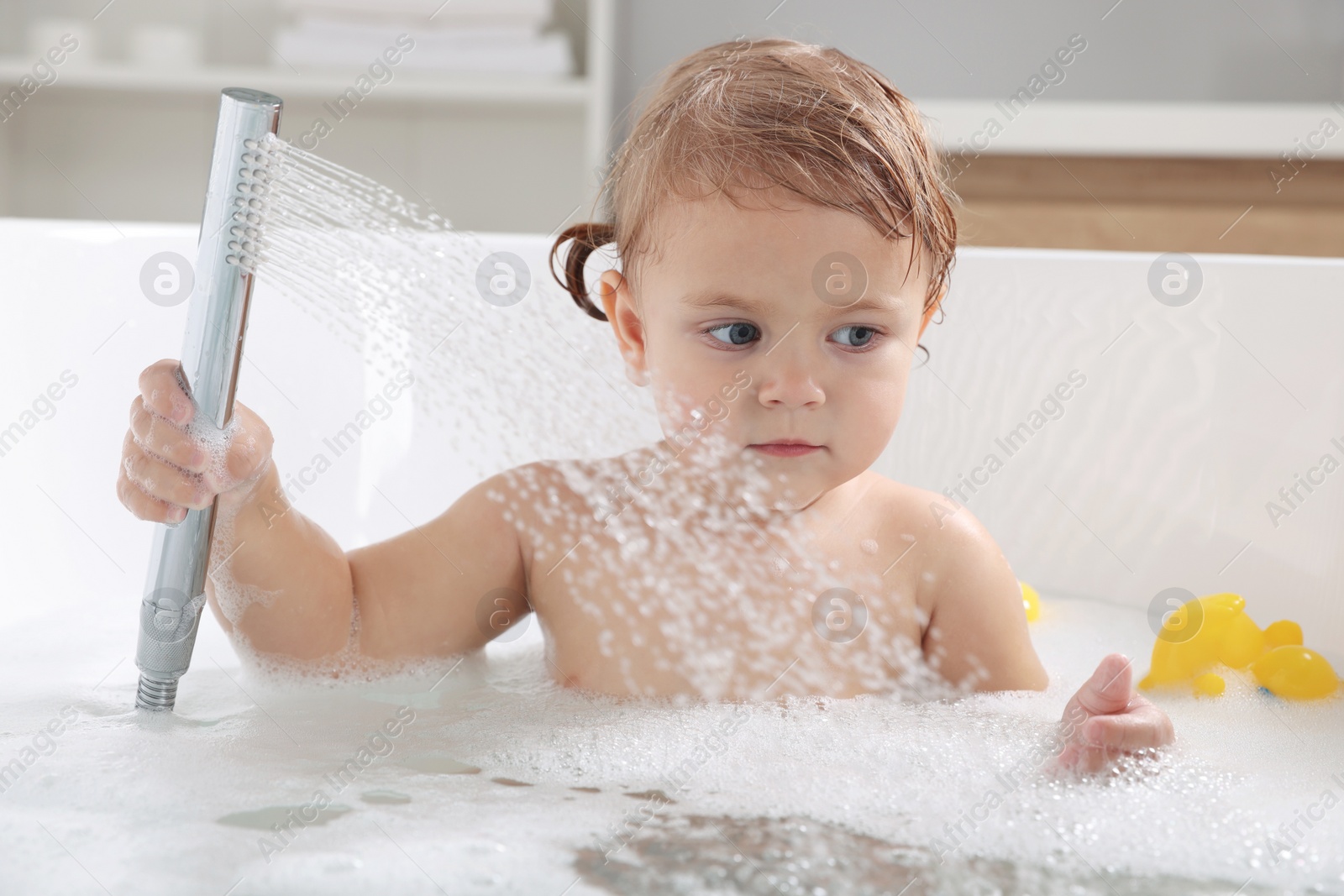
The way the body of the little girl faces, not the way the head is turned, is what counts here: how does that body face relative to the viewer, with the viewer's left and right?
facing the viewer

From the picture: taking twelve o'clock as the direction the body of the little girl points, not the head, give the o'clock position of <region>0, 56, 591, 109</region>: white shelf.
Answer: The white shelf is roughly at 5 o'clock from the little girl.

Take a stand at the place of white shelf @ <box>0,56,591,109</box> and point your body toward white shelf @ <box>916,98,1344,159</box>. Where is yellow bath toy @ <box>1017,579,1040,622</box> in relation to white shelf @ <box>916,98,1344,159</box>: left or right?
right

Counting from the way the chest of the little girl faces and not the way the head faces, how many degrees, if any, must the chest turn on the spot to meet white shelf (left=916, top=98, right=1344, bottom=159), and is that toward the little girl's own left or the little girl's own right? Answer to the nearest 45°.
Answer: approximately 135° to the little girl's own left
